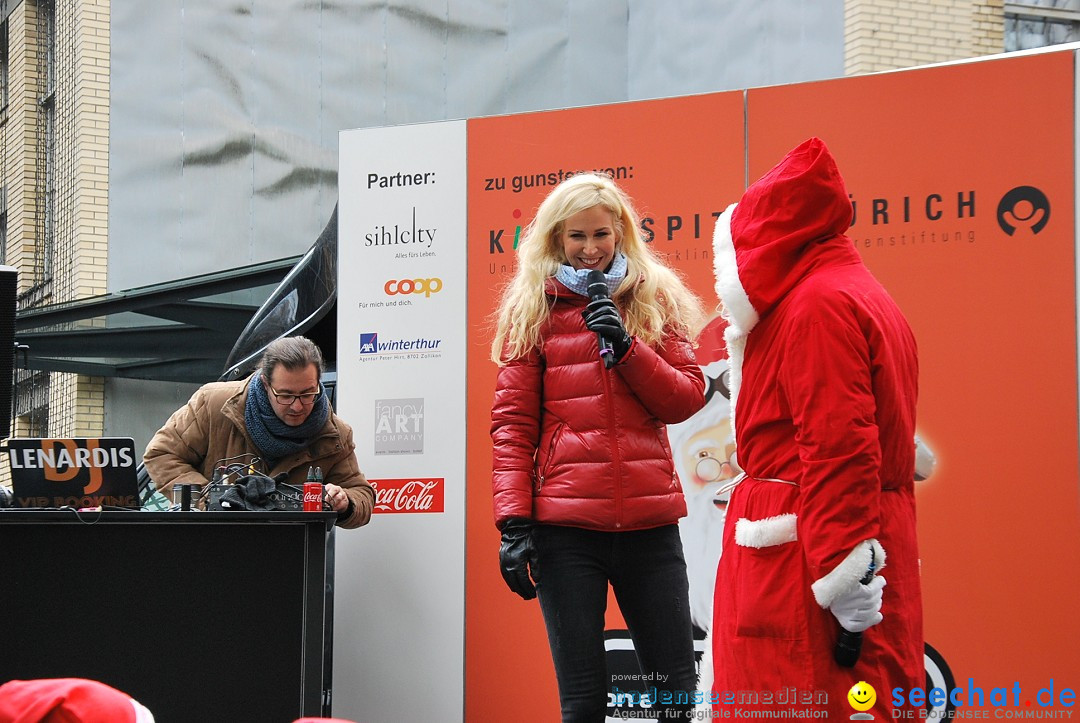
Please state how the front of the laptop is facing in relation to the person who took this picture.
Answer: facing away from the viewer

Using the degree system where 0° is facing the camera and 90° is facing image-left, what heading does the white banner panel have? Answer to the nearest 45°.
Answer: approximately 0°

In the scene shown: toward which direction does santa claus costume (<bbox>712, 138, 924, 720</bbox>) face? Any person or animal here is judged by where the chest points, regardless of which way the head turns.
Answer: to the viewer's left

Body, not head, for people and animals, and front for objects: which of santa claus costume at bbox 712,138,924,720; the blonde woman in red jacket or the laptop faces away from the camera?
the laptop

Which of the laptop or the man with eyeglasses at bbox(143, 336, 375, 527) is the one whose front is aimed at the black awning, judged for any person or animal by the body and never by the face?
the laptop

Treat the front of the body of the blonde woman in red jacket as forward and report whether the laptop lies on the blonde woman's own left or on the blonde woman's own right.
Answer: on the blonde woman's own right

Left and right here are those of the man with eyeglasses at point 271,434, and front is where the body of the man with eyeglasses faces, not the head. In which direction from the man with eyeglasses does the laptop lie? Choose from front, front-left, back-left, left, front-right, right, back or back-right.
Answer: right

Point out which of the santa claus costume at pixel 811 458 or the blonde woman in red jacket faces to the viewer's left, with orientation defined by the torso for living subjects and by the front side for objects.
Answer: the santa claus costume

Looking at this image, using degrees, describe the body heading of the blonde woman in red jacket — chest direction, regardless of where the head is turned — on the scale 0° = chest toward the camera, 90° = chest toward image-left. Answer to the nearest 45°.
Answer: approximately 0°

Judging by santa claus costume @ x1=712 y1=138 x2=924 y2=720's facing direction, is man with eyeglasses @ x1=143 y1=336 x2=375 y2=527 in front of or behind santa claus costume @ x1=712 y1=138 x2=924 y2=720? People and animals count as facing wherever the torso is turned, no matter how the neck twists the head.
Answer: in front

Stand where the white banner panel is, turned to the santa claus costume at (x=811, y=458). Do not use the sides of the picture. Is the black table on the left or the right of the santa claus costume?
right

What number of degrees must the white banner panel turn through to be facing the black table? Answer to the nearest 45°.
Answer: approximately 45° to its right

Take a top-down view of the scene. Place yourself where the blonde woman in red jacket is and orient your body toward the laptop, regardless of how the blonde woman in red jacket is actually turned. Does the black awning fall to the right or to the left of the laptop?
right
